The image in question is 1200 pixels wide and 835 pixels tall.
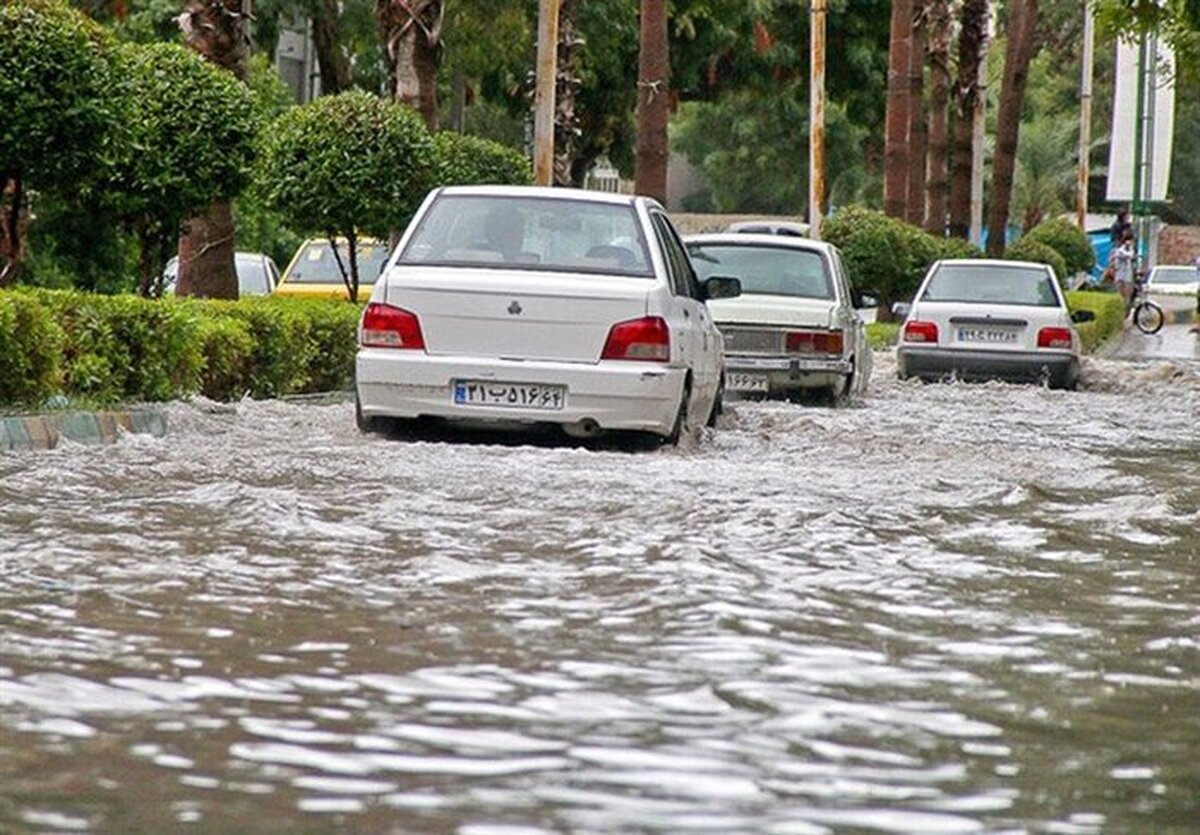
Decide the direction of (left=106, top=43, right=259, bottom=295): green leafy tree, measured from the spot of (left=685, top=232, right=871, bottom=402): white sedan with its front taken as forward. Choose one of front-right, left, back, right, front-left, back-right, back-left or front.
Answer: left

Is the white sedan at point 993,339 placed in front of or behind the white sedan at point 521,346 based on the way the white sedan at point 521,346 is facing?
in front

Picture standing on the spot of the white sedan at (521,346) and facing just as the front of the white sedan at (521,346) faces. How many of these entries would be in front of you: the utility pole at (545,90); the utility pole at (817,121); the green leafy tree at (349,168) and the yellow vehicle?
4

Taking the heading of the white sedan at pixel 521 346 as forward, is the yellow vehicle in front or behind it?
in front

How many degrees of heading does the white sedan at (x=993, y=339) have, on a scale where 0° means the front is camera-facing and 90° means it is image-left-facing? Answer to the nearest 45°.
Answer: approximately 180°

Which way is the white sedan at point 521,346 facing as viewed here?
away from the camera

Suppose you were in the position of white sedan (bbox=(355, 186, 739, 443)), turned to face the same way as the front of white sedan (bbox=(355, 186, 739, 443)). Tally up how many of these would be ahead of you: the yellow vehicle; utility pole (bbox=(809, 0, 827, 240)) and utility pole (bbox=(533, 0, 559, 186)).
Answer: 3

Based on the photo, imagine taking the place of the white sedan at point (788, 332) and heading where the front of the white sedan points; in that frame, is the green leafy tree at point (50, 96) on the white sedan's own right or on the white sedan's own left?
on the white sedan's own left

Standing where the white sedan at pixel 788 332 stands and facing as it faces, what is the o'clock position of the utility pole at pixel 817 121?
The utility pole is roughly at 12 o'clock from the white sedan.

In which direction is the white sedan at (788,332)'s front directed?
away from the camera

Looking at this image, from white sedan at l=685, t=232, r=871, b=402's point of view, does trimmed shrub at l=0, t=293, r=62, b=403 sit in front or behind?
behind

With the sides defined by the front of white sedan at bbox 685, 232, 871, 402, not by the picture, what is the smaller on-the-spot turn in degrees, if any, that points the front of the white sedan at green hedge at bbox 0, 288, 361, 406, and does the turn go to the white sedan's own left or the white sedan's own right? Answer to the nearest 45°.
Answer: approximately 135° to the white sedan's own left
